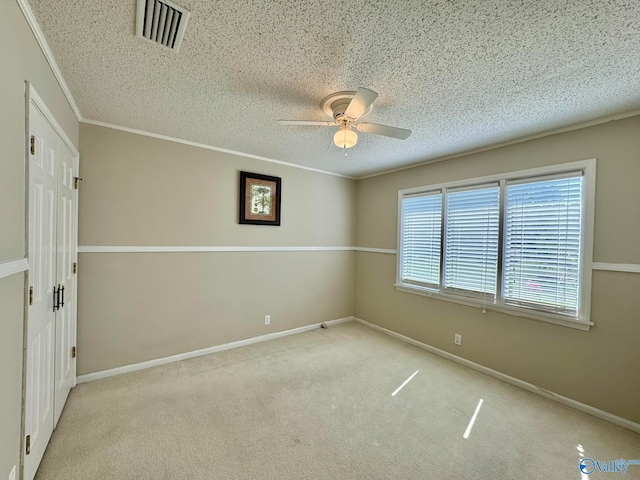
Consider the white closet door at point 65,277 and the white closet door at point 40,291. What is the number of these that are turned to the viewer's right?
2

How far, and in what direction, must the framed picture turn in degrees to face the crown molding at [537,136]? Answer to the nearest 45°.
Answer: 0° — it already faces it

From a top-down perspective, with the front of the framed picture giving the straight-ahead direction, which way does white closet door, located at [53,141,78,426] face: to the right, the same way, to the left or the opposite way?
to the left

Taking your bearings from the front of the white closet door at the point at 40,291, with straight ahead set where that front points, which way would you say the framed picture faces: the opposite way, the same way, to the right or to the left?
to the right

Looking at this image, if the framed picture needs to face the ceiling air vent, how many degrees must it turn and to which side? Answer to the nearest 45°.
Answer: approximately 45° to its right

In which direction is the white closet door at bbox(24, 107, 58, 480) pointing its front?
to the viewer's right

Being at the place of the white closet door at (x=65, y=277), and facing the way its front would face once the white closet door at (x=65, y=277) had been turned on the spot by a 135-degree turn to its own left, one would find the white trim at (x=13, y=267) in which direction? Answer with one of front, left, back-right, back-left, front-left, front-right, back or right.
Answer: back-left

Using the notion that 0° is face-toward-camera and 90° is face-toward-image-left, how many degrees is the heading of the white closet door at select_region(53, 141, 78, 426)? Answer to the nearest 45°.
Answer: approximately 270°
